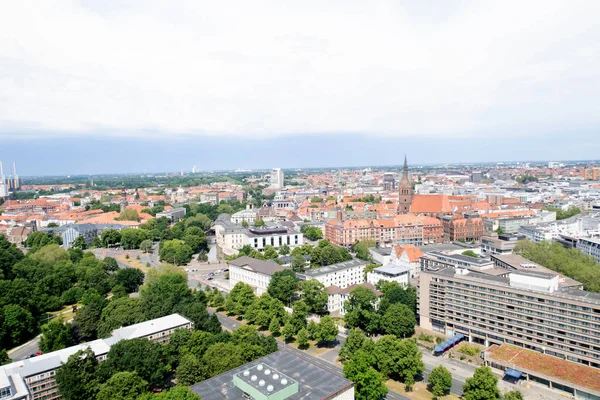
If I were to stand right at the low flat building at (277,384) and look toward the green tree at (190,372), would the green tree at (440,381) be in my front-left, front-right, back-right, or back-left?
back-right

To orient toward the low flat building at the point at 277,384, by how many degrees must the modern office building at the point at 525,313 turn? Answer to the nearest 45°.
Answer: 0° — it already faces it

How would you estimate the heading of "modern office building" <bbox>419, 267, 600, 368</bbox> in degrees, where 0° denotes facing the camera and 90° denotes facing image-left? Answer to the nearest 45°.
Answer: approximately 45°

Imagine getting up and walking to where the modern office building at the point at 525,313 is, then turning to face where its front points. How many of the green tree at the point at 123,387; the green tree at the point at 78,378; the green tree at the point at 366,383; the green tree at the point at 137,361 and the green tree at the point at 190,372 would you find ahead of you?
5

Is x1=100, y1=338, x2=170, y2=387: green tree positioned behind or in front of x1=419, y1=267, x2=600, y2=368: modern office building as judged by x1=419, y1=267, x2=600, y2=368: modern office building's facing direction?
in front

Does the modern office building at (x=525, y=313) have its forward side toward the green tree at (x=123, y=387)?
yes

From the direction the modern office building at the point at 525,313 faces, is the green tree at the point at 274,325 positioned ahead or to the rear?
ahead

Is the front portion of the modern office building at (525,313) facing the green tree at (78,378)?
yes

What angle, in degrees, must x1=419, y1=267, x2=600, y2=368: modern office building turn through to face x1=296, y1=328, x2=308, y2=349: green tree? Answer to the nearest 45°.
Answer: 0° — it already faces it

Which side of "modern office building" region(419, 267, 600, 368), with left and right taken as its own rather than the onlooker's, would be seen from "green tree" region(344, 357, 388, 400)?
front
